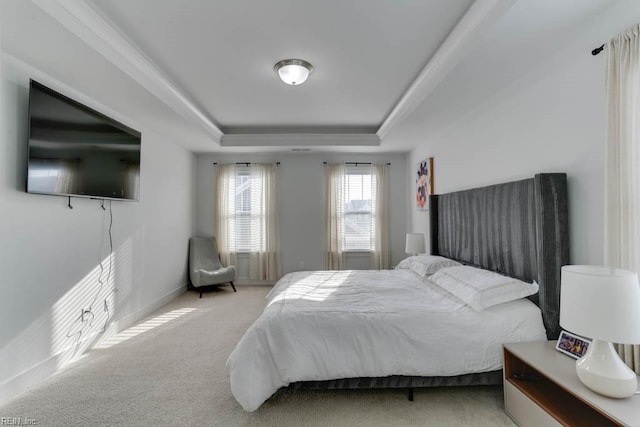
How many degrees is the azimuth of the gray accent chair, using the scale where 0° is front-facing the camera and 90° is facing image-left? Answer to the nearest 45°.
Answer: approximately 315°

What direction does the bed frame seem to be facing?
to the viewer's left

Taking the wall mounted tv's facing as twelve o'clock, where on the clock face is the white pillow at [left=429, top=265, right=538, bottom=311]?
The white pillow is roughly at 12 o'clock from the wall mounted tv.

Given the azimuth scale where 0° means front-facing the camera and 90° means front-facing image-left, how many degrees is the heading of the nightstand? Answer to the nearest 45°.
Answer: approximately 45°

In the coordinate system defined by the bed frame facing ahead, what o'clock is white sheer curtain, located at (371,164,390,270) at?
The white sheer curtain is roughly at 2 o'clock from the bed frame.

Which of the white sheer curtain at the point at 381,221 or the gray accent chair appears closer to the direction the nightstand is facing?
the gray accent chair

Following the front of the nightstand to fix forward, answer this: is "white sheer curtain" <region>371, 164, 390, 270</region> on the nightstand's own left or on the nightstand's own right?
on the nightstand's own right
